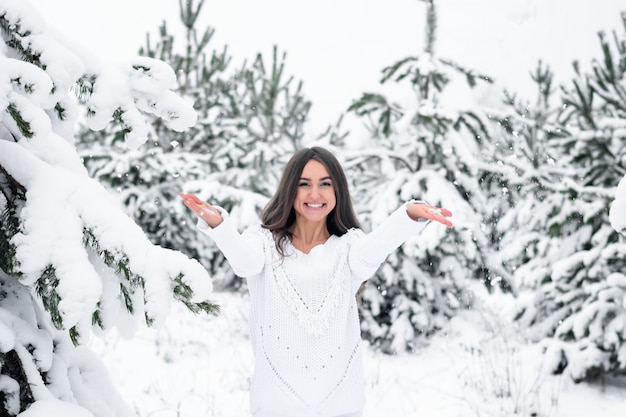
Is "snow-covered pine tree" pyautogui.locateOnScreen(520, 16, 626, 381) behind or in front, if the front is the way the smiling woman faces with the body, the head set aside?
behind

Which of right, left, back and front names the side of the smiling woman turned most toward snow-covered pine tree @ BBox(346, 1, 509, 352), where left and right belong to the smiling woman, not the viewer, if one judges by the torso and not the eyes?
back

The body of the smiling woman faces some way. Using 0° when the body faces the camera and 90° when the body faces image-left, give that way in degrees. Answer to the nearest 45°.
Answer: approximately 0°

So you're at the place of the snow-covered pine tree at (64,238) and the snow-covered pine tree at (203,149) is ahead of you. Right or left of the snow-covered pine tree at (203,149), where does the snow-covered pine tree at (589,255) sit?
right

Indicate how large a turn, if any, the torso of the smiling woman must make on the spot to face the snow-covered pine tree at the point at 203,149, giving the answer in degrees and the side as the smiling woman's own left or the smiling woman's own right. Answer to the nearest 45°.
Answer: approximately 180°
